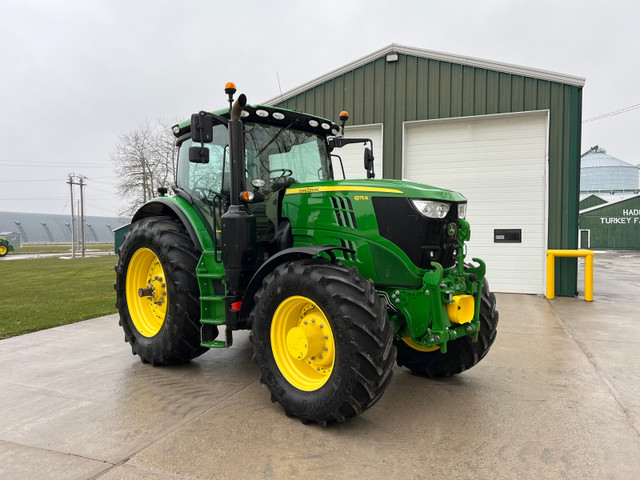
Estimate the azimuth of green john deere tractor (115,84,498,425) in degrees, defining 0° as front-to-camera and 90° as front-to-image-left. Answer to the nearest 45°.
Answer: approximately 315°

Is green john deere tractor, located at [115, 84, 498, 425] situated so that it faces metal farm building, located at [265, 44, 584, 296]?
no

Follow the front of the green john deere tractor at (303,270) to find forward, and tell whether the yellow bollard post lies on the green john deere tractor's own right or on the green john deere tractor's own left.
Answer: on the green john deere tractor's own left
